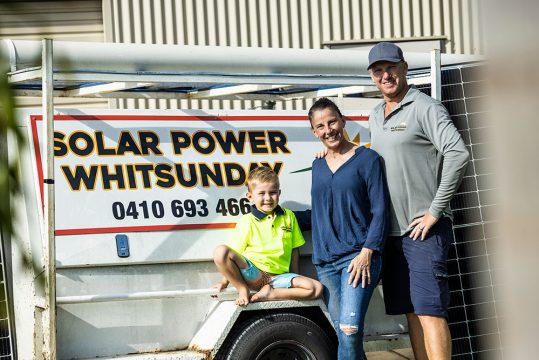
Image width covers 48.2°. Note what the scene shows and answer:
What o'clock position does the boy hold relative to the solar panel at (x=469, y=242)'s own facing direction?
The boy is roughly at 2 o'clock from the solar panel.

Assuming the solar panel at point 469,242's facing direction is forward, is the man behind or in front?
in front

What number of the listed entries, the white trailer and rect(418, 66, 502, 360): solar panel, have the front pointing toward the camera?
1

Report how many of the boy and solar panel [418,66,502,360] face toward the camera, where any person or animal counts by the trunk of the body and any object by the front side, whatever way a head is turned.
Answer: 2

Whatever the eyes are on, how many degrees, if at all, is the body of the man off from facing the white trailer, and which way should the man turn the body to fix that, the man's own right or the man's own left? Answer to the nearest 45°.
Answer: approximately 45° to the man's own right

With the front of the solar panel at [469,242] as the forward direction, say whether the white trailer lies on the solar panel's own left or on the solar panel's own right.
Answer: on the solar panel's own right

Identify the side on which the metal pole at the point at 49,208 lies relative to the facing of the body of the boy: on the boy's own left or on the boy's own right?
on the boy's own right

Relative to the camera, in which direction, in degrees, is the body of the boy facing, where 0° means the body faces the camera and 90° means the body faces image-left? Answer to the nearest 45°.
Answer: approximately 0°

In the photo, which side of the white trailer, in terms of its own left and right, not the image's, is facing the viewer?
left

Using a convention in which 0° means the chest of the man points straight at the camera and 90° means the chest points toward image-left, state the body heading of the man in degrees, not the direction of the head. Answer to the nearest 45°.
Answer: approximately 45°
